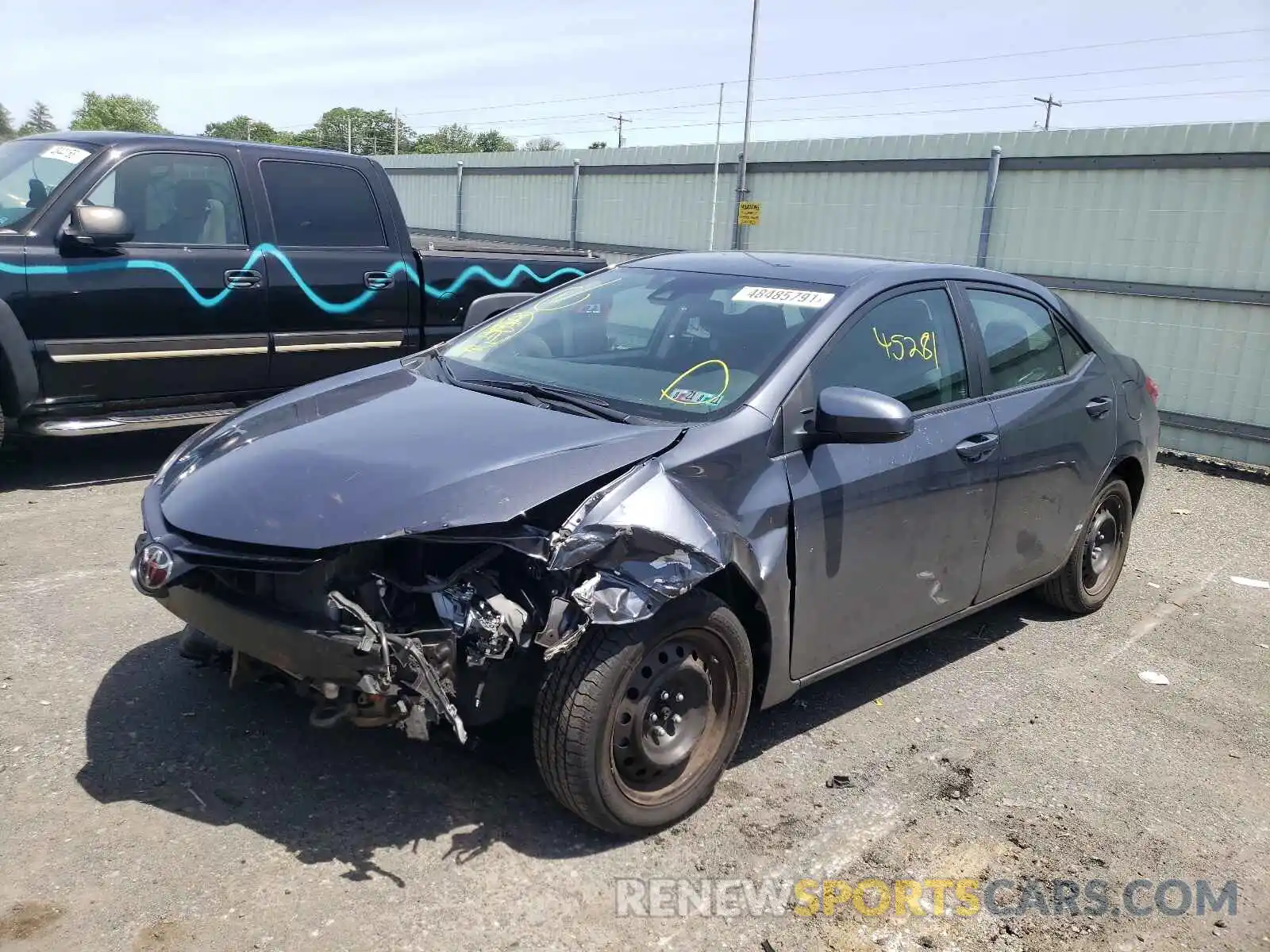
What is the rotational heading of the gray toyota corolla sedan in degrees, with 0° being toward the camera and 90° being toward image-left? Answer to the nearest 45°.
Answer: approximately 45°

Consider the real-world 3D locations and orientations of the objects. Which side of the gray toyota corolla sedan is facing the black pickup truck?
right

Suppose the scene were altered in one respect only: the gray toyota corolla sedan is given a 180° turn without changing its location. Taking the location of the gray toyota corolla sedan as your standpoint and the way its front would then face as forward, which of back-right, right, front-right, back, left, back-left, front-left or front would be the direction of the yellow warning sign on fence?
front-left

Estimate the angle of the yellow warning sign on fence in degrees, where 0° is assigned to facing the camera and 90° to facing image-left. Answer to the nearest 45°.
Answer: approximately 0°
